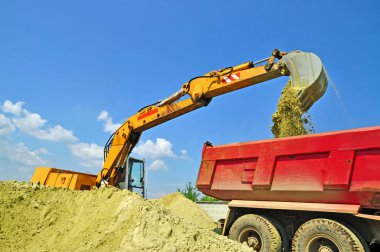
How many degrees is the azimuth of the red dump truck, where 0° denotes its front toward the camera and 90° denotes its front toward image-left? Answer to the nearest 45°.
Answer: approximately 315°

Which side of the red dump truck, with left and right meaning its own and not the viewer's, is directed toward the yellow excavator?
back

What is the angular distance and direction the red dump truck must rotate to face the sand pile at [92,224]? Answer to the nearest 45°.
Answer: approximately 135° to its right
